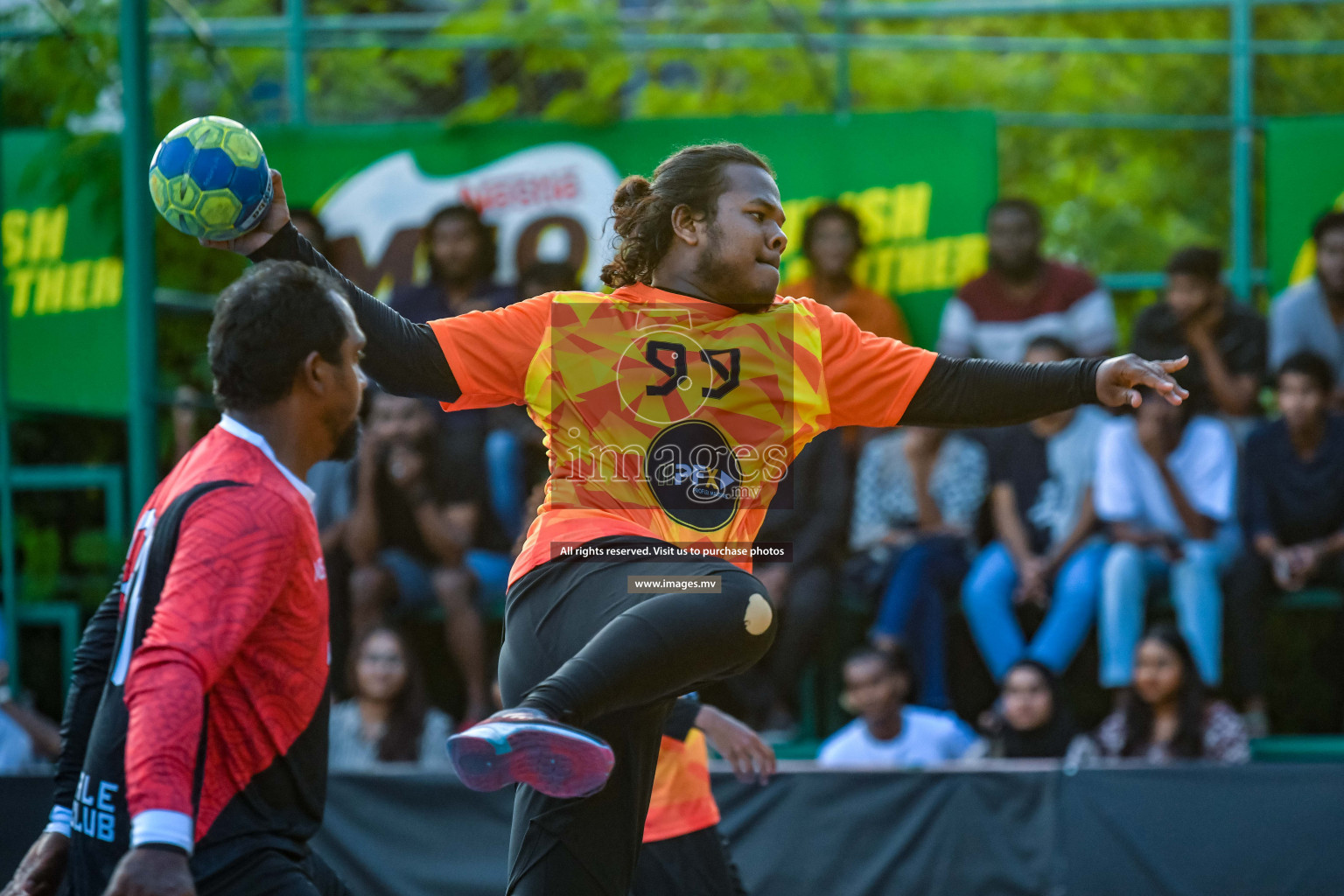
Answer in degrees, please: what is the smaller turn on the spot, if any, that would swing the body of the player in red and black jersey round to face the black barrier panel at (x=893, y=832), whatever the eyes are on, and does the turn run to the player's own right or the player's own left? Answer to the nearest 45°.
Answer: approximately 45° to the player's own left

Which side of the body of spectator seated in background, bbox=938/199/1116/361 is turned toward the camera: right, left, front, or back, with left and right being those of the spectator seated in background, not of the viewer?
front

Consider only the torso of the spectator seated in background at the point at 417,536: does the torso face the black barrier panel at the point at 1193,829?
no

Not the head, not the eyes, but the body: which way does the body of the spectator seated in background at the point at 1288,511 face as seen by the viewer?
toward the camera

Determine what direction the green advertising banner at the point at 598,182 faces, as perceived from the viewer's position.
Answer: facing the viewer

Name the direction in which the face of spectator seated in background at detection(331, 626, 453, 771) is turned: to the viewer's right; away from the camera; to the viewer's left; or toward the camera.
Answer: toward the camera

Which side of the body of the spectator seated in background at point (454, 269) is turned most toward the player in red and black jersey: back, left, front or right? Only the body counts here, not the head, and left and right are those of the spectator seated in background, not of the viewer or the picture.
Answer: front

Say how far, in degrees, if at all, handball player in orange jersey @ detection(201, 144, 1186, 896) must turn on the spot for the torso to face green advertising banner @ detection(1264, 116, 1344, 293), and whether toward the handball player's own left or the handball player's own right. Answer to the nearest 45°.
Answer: approximately 90° to the handball player's own left

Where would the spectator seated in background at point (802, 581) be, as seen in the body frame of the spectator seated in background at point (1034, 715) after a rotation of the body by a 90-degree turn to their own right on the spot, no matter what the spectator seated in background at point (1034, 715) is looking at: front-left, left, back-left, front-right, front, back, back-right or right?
front

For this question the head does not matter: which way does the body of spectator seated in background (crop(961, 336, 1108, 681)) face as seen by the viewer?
toward the camera

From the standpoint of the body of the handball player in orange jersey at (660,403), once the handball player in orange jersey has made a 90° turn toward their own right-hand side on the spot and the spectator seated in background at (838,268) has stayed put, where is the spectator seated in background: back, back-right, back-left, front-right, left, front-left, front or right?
back-right

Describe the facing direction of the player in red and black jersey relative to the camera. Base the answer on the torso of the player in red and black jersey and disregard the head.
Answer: to the viewer's right

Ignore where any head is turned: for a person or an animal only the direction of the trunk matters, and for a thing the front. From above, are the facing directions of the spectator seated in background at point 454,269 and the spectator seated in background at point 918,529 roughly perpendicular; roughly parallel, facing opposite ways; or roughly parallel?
roughly parallel

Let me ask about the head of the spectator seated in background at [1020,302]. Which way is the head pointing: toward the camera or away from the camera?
toward the camera

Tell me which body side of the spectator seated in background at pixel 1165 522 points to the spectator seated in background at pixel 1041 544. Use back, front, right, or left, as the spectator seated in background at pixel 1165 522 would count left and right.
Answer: right

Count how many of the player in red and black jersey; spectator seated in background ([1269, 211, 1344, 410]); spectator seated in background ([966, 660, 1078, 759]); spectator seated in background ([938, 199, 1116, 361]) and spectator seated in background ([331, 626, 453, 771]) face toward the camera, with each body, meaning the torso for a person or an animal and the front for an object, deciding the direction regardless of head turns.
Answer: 4

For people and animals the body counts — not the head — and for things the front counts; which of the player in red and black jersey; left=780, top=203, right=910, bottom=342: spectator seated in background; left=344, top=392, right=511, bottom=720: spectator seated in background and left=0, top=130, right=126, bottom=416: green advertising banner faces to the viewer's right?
the player in red and black jersey

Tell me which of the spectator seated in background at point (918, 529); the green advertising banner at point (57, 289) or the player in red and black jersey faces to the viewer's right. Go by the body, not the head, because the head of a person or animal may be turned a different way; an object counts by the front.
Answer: the player in red and black jersey

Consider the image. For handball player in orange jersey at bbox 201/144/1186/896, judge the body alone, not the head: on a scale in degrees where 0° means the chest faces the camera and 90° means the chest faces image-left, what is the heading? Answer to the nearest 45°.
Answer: approximately 315°

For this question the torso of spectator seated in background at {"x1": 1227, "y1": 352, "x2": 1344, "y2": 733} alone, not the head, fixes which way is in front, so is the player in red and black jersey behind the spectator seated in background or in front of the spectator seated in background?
in front

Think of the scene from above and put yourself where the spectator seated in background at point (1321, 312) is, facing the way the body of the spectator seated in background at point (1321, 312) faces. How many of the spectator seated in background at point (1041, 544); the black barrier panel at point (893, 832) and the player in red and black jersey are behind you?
0

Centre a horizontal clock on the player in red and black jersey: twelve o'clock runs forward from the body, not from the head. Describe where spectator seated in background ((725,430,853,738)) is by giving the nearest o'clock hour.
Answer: The spectator seated in background is roughly at 10 o'clock from the player in red and black jersey.

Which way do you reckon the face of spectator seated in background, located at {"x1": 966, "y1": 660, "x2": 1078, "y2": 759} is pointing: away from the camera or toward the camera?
toward the camera
